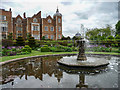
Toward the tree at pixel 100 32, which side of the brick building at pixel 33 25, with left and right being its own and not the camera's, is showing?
left

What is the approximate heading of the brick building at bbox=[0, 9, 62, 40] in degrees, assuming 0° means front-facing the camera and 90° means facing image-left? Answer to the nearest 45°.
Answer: approximately 0°
